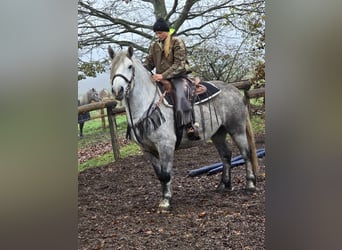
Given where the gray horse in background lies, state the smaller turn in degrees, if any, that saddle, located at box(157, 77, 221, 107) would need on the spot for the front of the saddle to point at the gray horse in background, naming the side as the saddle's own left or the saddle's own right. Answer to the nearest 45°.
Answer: approximately 45° to the saddle's own right

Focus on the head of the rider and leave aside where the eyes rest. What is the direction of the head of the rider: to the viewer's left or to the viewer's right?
to the viewer's left
